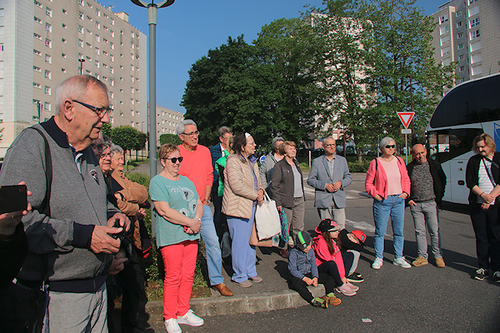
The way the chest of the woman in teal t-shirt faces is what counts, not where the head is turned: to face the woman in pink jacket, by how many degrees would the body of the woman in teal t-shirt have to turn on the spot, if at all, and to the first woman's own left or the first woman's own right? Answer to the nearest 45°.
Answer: approximately 45° to the first woman's own left

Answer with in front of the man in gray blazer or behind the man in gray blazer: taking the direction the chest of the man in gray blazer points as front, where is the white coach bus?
behind

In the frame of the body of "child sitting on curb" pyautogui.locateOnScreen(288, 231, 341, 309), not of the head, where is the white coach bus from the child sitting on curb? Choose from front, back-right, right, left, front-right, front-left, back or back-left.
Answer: left

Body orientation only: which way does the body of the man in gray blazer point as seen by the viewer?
toward the camera

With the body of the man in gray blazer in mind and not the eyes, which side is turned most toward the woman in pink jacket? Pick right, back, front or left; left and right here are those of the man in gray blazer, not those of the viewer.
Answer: left

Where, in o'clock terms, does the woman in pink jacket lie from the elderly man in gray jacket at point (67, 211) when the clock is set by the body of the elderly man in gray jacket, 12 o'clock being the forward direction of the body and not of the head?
The woman in pink jacket is roughly at 10 o'clock from the elderly man in gray jacket.

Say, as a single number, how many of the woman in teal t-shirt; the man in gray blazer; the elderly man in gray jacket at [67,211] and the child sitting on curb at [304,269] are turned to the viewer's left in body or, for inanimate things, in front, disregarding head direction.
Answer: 0

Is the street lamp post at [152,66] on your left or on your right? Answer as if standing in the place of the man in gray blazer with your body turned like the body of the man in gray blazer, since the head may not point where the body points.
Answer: on your right

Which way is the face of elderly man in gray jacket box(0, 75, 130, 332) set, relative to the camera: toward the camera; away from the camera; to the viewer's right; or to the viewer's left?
to the viewer's right

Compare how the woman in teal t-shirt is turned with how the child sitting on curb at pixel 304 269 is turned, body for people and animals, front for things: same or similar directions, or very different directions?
same or similar directions

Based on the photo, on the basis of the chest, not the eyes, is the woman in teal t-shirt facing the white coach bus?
no

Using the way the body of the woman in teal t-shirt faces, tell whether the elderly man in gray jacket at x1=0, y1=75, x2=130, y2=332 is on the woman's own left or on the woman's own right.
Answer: on the woman's own right

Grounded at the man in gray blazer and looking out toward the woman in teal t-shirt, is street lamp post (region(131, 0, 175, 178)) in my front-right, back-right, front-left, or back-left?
front-right

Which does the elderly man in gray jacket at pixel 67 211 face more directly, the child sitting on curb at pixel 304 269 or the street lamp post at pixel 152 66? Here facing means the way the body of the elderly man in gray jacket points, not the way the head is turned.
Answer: the child sitting on curb

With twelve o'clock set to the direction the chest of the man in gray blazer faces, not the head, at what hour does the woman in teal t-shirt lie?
The woman in teal t-shirt is roughly at 1 o'clock from the man in gray blazer.

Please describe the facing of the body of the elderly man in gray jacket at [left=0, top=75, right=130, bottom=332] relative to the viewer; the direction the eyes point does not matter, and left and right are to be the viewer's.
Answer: facing the viewer and to the right of the viewer
